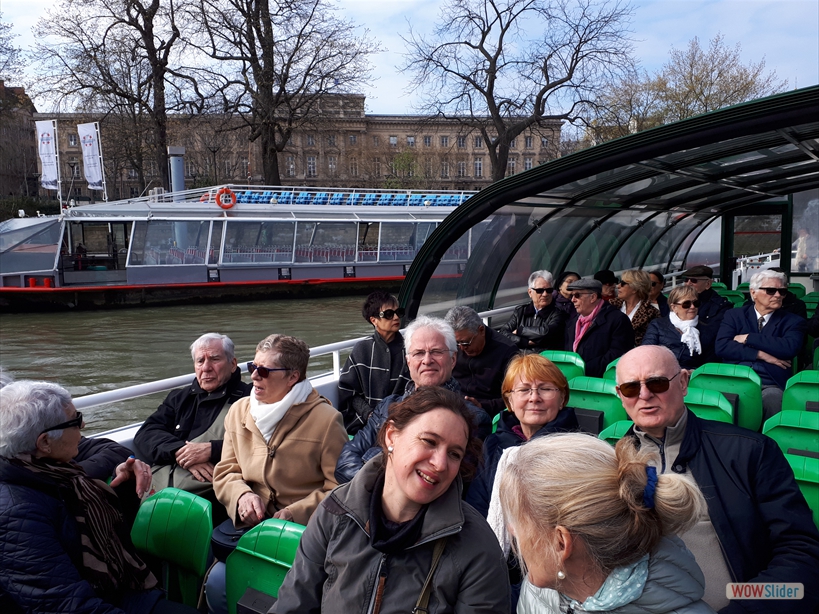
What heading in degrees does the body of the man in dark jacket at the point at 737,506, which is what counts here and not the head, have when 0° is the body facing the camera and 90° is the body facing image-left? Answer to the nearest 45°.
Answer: approximately 45°

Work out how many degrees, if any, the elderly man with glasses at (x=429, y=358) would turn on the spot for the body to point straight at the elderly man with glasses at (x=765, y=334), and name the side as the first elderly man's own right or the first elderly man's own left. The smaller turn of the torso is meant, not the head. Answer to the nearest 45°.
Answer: approximately 135° to the first elderly man's own left

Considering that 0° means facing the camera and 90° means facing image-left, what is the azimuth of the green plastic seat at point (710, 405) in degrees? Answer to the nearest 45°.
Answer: approximately 0°

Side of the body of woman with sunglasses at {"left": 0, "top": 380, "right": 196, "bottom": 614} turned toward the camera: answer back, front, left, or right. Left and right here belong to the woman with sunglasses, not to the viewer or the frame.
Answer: right

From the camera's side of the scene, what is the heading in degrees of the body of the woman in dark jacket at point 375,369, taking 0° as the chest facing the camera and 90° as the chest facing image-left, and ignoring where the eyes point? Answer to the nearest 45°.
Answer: approximately 315°

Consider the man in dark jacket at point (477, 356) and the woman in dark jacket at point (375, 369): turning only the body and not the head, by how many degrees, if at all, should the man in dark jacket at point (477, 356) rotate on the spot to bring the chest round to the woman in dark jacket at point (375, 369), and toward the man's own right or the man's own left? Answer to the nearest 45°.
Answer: approximately 45° to the man's own right

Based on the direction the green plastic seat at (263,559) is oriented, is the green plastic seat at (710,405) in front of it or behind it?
behind

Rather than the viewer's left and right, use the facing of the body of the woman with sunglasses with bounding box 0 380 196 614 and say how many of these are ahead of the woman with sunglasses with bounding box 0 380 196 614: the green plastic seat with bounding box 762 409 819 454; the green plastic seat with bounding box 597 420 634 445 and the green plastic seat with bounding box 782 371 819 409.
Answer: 3

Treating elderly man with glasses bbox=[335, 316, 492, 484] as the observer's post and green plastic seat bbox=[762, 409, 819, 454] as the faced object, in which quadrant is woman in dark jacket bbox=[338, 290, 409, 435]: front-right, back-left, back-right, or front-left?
back-left

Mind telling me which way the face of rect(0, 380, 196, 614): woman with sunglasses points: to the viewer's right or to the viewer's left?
to the viewer's right
